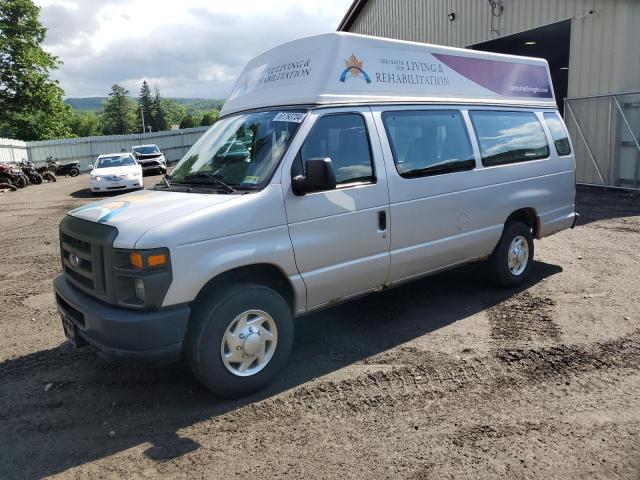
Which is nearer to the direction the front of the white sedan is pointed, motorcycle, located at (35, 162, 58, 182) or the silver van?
the silver van

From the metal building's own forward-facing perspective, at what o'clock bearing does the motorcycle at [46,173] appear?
The motorcycle is roughly at 2 o'clock from the metal building.

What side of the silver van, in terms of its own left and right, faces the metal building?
back

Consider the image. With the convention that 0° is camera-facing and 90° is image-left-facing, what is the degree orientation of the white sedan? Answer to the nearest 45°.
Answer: approximately 0°

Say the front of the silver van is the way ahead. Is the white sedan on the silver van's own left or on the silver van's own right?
on the silver van's own right

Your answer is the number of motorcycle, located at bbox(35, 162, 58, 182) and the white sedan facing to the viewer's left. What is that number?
0

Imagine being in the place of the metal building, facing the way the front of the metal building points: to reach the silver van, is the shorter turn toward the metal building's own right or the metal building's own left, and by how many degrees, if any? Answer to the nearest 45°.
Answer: approximately 45° to the metal building's own left

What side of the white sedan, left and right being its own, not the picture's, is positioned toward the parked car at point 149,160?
back
